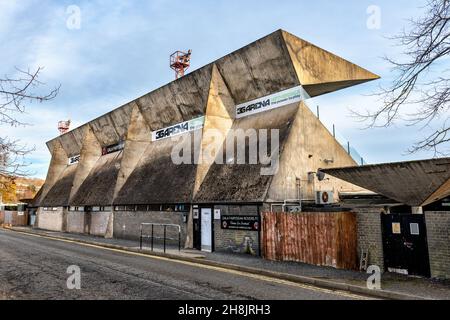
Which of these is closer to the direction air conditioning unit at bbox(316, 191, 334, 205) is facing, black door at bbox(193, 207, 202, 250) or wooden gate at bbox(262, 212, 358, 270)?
the wooden gate

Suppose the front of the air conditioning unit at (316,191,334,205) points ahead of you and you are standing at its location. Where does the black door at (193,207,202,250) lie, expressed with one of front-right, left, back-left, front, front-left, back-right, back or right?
back-right

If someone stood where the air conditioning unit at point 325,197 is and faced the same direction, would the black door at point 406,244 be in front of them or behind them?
in front

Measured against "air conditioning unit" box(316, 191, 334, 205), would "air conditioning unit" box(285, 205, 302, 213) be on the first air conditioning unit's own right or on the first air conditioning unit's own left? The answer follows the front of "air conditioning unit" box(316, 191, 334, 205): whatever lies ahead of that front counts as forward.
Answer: on the first air conditioning unit's own right

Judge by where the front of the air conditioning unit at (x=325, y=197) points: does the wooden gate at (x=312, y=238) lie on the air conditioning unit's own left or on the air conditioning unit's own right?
on the air conditioning unit's own right
